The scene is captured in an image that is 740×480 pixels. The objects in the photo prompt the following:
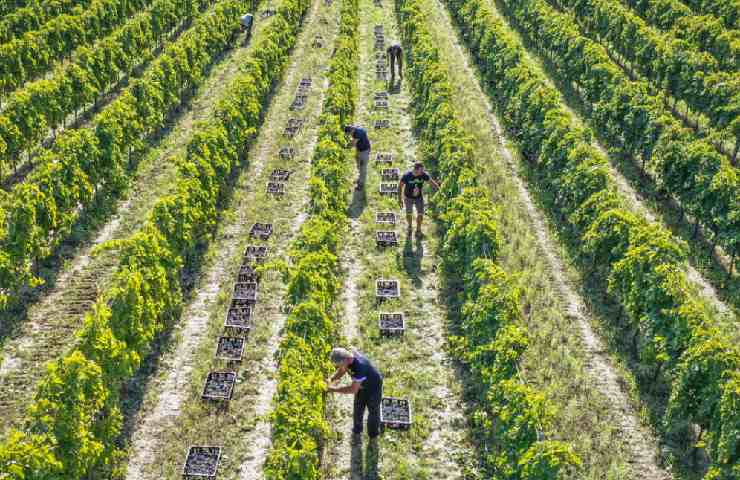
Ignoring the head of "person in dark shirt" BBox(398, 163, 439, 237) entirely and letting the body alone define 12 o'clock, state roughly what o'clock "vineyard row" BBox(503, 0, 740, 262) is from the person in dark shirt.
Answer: The vineyard row is roughly at 8 o'clock from the person in dark shirt.

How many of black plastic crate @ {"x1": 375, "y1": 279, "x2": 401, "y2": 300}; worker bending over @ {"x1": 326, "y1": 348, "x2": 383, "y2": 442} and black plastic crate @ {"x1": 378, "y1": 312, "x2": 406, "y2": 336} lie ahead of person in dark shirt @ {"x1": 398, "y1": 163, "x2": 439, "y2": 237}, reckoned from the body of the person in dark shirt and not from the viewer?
3

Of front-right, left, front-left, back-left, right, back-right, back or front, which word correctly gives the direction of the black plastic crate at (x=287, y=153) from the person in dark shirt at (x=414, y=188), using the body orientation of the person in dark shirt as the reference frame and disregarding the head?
back-right

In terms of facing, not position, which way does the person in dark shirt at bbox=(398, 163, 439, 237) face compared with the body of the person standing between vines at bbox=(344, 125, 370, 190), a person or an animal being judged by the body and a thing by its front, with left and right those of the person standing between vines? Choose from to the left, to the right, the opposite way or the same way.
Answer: to the left

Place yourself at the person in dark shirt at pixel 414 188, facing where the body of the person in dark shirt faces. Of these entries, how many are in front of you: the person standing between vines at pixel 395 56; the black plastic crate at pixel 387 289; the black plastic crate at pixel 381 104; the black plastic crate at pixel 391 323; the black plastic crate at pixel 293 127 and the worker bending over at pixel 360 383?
3

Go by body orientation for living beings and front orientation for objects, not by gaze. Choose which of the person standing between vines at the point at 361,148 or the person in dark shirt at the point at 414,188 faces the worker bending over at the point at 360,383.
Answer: the person in dark shirt

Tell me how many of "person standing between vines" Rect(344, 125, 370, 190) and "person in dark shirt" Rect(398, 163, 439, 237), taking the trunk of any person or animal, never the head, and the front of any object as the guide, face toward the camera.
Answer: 1

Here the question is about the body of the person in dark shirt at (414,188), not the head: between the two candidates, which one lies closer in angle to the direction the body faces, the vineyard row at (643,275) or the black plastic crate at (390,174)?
the vineyard row

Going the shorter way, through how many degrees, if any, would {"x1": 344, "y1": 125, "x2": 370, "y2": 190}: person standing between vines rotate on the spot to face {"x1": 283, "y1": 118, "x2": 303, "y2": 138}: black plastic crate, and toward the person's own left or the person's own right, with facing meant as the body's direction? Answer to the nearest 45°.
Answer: approximately 45° to the person's own right

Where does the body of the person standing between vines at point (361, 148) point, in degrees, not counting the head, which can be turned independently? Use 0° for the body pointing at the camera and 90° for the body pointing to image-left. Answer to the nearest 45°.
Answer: approximately 90°

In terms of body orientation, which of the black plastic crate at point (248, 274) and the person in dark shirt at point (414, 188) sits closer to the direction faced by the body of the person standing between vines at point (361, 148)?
the black plastic crate

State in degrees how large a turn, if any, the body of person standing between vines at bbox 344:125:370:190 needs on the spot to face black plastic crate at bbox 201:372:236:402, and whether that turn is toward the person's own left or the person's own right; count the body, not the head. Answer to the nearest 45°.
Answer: approximately 90° to the person's own left

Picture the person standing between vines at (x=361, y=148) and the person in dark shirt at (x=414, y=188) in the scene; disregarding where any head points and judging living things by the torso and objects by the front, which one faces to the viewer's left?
the person standing between vines

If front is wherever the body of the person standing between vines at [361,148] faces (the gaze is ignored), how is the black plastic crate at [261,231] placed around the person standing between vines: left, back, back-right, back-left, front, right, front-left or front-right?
front-left

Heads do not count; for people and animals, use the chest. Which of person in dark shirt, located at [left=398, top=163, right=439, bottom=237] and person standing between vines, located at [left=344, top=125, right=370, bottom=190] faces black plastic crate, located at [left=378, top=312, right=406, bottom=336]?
the person in dark shirt

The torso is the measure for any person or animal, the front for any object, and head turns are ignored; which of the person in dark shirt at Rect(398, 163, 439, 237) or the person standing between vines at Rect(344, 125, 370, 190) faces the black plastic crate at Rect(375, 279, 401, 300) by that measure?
the person in dark shirt

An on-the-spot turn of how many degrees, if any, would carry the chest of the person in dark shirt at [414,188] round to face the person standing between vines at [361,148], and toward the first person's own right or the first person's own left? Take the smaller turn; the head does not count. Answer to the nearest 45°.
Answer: approximately 135° to the first person's own right
